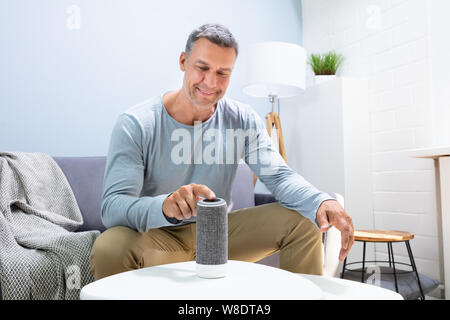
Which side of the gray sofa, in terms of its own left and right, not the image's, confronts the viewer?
front

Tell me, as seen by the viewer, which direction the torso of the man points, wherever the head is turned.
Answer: toward the camera

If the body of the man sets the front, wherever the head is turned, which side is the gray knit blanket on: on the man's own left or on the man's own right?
on the man's own right

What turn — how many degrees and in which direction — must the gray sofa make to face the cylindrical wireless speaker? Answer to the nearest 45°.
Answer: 0° — it already faces it

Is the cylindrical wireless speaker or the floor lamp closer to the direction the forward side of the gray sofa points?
the cylindrical wireless speaker

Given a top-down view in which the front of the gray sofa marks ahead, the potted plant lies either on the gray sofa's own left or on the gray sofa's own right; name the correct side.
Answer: on the gray sofa's own left

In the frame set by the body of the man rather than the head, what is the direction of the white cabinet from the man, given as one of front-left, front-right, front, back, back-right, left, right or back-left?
back-left

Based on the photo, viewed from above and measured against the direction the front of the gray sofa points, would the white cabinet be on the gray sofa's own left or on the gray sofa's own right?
on the gray sofa's own left

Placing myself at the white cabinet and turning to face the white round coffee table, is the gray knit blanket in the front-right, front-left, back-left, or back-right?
front-right

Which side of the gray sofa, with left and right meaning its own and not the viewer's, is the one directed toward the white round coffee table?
front

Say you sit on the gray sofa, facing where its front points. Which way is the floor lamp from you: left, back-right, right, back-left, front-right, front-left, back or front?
left
